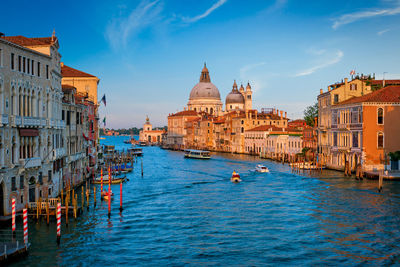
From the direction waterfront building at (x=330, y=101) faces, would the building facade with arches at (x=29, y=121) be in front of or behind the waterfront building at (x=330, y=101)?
in front

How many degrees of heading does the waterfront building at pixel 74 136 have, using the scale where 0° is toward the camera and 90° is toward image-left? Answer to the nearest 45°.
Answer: approximately 315°

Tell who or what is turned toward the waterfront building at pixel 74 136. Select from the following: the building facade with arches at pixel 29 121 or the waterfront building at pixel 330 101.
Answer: the waterfront building at pixel 330 101

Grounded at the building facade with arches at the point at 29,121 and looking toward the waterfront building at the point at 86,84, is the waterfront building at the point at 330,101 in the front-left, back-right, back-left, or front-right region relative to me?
front-right

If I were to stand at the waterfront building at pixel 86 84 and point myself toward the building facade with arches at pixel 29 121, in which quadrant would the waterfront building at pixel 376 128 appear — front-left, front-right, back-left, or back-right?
front-left

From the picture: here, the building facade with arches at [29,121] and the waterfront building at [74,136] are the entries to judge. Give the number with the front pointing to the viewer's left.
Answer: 0

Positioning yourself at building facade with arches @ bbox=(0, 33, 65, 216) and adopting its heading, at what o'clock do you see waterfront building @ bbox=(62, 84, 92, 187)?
The waterfront building is roughly at 8 o'clock from the building facade with arches.

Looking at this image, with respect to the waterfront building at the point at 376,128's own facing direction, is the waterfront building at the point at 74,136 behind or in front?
in front

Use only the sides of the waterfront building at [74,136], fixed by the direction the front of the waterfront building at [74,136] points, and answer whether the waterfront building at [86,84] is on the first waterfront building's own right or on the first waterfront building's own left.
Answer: on the first waterfront building's own left

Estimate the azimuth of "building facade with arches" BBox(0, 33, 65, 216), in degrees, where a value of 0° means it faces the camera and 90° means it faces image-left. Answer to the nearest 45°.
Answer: approximately 315°
